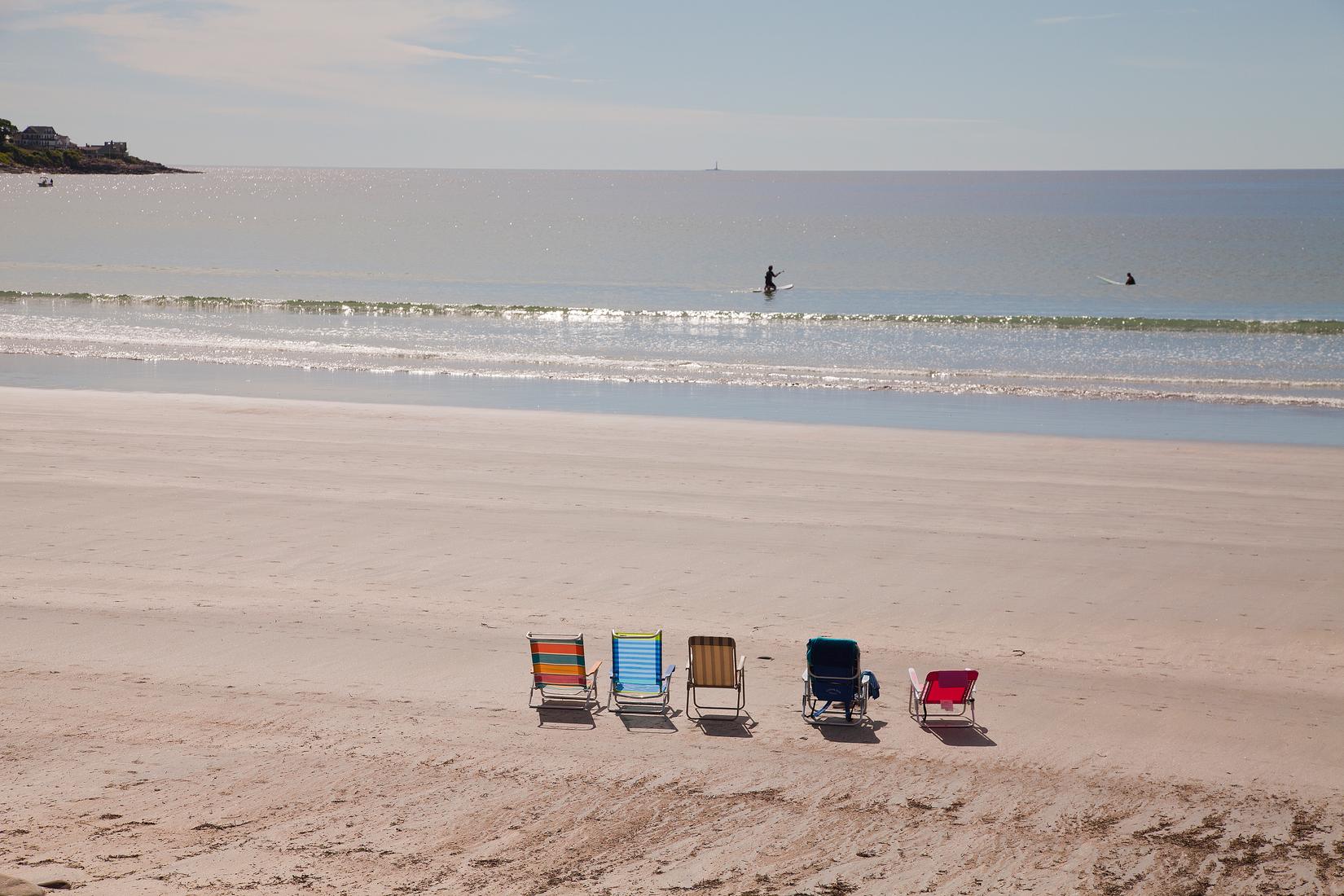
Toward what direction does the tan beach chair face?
away from the camera

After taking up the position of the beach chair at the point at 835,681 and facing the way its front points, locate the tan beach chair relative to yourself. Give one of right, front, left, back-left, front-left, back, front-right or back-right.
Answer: left

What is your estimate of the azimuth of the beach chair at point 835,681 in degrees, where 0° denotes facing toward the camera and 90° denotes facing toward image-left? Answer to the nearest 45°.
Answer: approximately 180°

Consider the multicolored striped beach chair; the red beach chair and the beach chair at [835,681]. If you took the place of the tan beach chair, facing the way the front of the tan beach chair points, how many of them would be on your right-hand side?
2

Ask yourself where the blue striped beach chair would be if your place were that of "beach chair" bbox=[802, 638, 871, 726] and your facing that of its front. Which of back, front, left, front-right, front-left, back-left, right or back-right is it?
left

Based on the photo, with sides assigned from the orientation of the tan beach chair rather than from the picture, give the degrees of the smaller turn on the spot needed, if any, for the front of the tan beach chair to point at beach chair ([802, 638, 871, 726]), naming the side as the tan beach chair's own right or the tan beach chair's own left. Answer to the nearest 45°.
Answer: approximately 90° to the tan beach chair's own right

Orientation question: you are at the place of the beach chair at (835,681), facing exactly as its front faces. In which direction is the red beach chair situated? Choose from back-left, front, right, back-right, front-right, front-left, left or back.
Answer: right

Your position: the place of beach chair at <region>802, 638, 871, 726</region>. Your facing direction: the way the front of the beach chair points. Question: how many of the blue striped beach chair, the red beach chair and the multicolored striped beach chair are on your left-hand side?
2

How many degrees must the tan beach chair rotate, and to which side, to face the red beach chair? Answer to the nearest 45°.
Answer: approximately 90° to its right

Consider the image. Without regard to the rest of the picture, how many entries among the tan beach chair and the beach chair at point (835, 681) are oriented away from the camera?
2

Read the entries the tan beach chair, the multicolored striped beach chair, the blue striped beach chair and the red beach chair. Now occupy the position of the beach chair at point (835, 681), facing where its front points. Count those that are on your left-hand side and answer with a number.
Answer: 3
